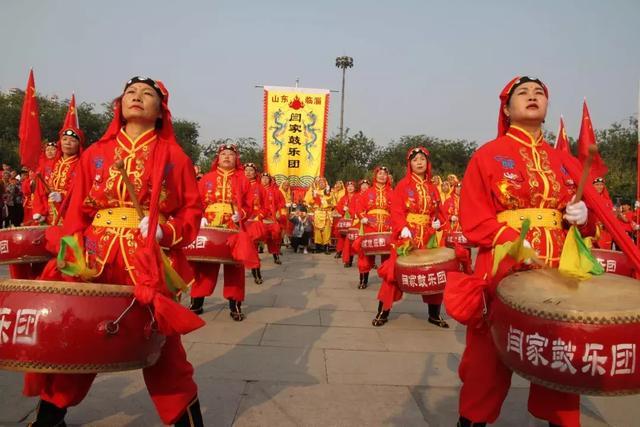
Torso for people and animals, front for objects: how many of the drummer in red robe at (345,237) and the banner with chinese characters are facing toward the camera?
2

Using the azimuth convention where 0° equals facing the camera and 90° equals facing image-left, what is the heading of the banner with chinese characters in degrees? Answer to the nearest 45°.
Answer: approximately 0°

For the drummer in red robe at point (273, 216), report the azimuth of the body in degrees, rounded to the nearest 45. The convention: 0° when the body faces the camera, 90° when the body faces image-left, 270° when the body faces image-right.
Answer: approximately 45°

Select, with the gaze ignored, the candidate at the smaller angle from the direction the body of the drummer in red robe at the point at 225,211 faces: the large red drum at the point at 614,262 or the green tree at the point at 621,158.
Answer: the large red drum

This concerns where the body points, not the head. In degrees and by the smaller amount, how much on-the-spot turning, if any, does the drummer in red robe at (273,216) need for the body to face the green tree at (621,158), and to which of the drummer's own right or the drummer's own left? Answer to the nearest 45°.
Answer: approximately 180°

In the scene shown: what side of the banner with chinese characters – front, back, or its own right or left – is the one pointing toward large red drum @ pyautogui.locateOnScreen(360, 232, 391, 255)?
front

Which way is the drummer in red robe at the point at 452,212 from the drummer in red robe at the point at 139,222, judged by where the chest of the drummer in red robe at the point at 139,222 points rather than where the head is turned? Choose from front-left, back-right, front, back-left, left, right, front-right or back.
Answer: back-left
